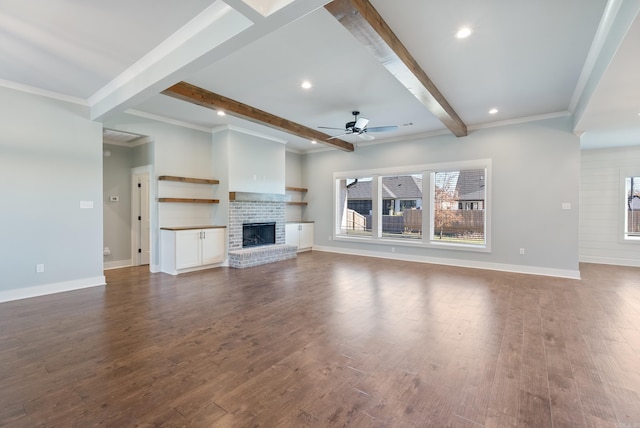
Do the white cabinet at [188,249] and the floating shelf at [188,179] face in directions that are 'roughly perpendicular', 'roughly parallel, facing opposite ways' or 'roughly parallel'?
roughly parallel

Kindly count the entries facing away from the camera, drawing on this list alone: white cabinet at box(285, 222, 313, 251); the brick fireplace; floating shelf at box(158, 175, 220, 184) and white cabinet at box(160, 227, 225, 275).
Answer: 0

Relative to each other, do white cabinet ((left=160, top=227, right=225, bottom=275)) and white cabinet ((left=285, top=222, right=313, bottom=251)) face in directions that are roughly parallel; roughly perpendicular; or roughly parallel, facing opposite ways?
roughly parallel

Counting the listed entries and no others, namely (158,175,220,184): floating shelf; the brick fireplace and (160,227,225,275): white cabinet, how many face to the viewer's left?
0

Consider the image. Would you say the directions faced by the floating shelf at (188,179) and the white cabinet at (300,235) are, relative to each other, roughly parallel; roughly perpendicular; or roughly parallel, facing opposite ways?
roughly parallel

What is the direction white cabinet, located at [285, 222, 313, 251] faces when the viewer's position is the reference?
facing the viewer and to the right of the viewer

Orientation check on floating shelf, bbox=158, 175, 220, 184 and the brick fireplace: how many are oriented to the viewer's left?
0

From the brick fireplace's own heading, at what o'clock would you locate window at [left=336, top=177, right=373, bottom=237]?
The window is roughly at 10 o'clock from the brick fireplace.

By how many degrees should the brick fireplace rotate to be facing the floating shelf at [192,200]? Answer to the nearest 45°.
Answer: approximately 135° to its right
